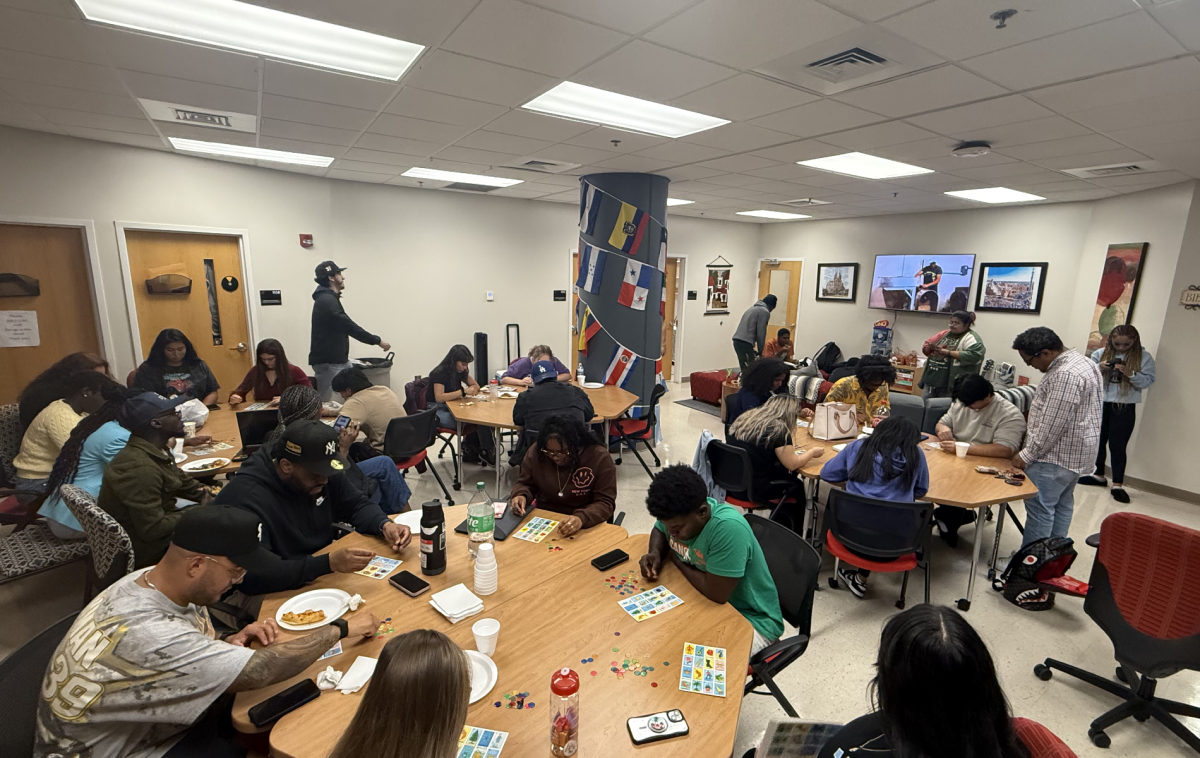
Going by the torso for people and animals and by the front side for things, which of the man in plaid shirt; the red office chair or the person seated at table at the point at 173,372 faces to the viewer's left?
the man in plaid shirt

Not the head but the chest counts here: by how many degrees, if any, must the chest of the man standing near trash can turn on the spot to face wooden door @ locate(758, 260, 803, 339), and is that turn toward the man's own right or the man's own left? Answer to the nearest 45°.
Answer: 0° — they already face it

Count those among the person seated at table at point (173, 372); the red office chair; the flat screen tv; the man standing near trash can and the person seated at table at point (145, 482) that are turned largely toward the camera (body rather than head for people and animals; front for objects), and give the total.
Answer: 2

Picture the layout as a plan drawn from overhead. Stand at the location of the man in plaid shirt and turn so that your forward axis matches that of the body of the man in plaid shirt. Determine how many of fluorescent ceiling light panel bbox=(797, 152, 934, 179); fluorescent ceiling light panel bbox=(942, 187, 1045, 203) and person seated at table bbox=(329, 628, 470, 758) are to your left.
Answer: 1

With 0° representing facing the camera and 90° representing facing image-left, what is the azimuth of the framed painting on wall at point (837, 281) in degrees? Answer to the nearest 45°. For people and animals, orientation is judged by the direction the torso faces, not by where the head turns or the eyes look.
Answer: approximately 0°

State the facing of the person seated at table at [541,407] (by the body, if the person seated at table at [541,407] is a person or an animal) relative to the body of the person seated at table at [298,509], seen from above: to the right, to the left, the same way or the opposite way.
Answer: to the left

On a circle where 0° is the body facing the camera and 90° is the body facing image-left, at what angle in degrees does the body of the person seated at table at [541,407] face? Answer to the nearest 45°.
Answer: approximately 180°

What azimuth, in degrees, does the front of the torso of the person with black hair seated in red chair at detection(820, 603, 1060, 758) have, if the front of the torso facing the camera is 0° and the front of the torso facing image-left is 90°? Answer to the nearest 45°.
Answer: approximately 180°

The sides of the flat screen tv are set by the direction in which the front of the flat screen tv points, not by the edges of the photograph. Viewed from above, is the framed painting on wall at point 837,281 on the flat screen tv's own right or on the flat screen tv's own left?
on the flat screen tv's own right

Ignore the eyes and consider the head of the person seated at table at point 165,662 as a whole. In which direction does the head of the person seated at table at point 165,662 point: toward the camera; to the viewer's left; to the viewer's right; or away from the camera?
to the viewer's right

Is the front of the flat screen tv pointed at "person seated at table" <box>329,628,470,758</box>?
yes

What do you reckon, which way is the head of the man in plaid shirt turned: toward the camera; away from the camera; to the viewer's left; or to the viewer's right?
to the viewer's left
